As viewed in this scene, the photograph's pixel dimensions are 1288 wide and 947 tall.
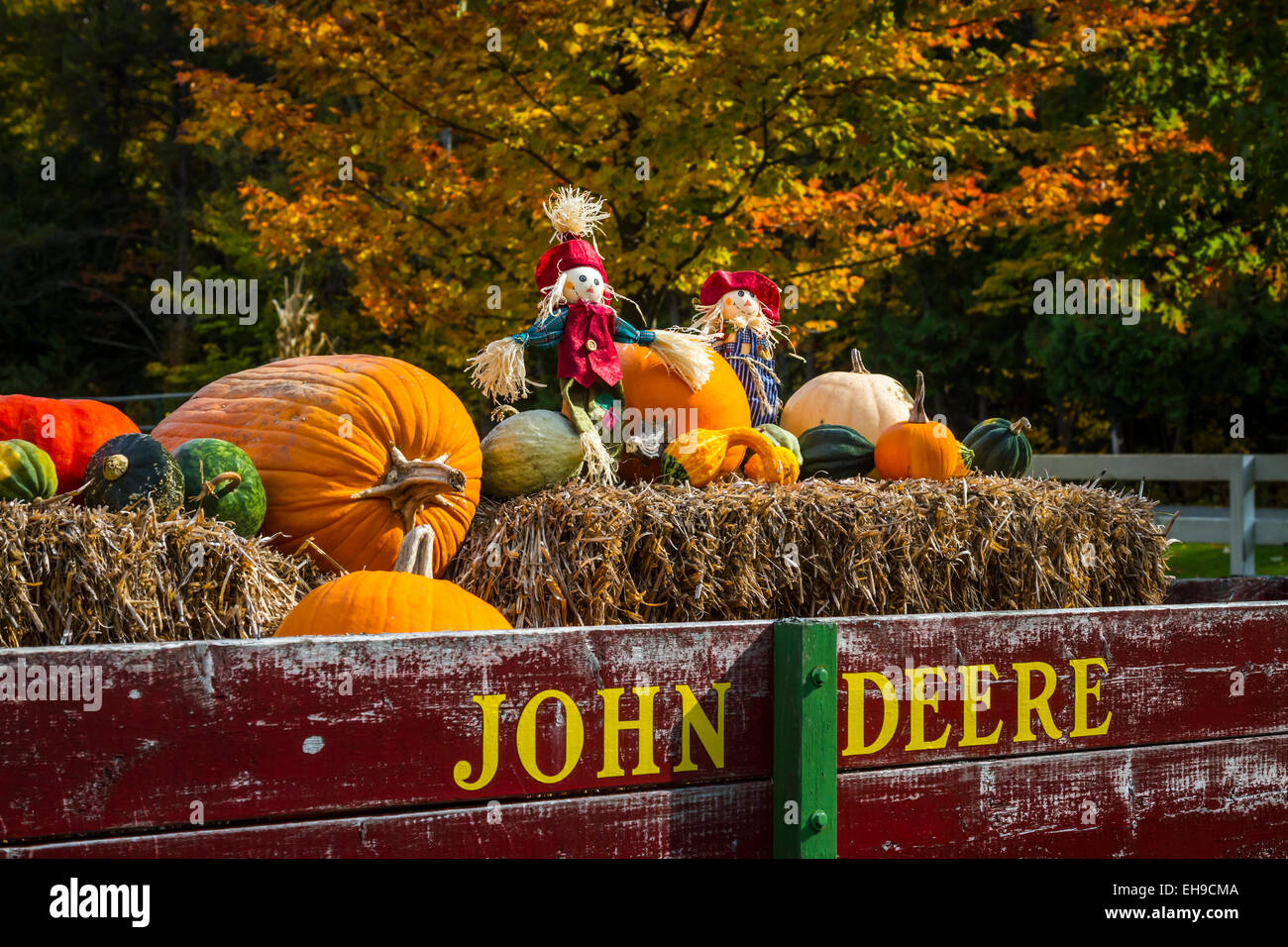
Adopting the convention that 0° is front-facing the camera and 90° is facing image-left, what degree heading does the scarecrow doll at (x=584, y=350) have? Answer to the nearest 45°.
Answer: approximately 0°

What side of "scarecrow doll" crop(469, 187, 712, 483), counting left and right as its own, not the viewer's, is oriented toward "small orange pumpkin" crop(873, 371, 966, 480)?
left

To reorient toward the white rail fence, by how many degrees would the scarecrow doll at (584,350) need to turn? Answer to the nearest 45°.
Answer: approximately 135° to its left

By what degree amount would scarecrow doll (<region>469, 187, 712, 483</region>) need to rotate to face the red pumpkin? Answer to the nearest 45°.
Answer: approximately 45° to its right

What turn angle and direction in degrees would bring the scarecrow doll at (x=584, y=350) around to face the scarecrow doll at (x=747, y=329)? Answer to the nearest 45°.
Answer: approximately 135° to its left

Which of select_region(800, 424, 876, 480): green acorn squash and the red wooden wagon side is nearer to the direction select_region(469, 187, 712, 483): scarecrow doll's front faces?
the red wooden wagon side

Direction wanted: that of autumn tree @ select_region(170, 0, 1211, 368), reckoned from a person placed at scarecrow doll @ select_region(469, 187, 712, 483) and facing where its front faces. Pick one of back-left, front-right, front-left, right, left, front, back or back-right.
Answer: back
